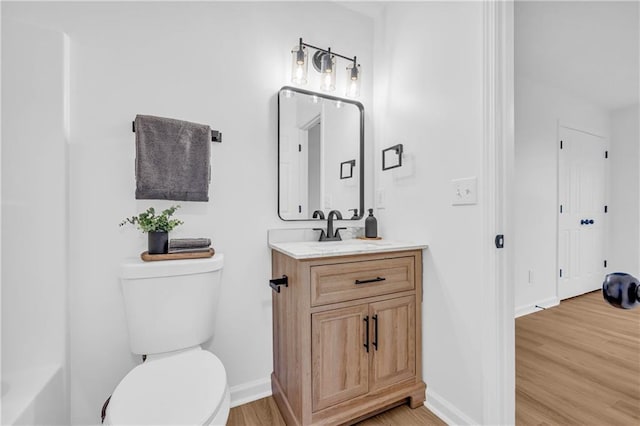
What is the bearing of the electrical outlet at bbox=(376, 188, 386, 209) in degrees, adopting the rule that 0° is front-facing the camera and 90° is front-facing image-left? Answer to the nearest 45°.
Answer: approximately 45°

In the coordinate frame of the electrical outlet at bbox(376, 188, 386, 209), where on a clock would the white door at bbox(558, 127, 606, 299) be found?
The white door is roughly at 6 o'clock from the electrical outlet.

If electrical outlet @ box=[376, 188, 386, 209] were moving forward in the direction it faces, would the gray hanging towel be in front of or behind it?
in front

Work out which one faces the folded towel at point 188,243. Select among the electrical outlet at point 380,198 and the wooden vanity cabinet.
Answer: the electrical outlet

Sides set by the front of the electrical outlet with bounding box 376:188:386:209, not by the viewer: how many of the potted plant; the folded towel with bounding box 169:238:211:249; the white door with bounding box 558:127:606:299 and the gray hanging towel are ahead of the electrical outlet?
3

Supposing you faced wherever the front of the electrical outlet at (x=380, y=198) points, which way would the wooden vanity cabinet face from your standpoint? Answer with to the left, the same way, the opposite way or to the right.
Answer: to the left

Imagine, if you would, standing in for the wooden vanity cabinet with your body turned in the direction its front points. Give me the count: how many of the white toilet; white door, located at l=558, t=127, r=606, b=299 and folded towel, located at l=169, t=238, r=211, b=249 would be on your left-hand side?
1

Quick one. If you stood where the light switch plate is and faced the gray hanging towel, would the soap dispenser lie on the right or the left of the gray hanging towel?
right

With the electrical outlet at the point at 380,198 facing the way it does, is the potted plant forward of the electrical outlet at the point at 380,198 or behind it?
forward

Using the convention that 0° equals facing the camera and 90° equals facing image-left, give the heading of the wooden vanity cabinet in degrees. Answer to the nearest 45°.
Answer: approximately 315°

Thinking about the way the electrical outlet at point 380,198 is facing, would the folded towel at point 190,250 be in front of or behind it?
in front

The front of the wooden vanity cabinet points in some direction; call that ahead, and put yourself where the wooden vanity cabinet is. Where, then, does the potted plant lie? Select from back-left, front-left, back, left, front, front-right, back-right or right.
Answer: back-right

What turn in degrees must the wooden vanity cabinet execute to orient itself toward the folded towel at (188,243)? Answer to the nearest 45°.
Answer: approximately 135° to its right

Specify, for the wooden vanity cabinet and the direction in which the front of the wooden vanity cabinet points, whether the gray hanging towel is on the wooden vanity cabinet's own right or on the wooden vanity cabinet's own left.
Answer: on the wooden vanity cabinet's own right
